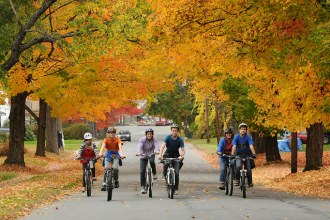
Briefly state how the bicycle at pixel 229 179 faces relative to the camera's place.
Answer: facing the viewer

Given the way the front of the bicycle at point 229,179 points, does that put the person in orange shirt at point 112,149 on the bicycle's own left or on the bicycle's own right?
on the bicycle's own right

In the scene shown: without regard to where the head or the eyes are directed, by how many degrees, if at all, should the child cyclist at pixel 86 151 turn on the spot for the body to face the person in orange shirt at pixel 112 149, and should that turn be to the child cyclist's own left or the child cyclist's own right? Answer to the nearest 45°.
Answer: approximately 45° to the child cyclist's own left

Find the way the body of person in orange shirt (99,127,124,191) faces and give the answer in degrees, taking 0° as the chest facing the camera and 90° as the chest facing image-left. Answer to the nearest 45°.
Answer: approximately 0°

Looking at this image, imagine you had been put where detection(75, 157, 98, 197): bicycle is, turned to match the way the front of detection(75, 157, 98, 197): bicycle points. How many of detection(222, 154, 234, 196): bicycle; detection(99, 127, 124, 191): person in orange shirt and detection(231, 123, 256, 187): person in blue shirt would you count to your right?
0

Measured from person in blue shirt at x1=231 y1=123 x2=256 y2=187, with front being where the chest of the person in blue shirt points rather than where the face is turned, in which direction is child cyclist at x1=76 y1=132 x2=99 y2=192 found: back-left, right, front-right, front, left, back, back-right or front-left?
right

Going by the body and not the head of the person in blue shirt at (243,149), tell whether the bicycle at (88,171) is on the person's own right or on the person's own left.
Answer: on the person's own right

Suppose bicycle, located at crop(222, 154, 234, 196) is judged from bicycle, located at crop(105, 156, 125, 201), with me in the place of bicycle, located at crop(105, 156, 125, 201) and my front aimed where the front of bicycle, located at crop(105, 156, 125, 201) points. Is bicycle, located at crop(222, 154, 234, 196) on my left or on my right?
on my left

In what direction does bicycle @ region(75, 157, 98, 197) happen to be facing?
toward the camera

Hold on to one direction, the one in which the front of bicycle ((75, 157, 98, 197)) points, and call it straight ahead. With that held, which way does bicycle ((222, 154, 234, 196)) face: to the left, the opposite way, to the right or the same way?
the same way

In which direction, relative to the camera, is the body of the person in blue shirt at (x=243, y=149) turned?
toward the camera

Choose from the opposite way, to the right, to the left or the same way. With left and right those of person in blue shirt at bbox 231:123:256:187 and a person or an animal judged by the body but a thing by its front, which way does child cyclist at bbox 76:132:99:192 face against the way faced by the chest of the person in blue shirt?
the same way

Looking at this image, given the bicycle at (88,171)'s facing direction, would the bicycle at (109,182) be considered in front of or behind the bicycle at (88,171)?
in front

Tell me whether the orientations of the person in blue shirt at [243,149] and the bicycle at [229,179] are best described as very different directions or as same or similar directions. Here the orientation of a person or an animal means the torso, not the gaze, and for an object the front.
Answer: same or similar directions

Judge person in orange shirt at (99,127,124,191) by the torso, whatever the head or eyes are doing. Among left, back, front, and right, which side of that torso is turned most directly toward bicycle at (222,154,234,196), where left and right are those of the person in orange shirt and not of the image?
left

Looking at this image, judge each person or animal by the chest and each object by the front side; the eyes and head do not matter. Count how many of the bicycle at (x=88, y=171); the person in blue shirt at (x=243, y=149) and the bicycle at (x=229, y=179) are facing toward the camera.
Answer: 3
